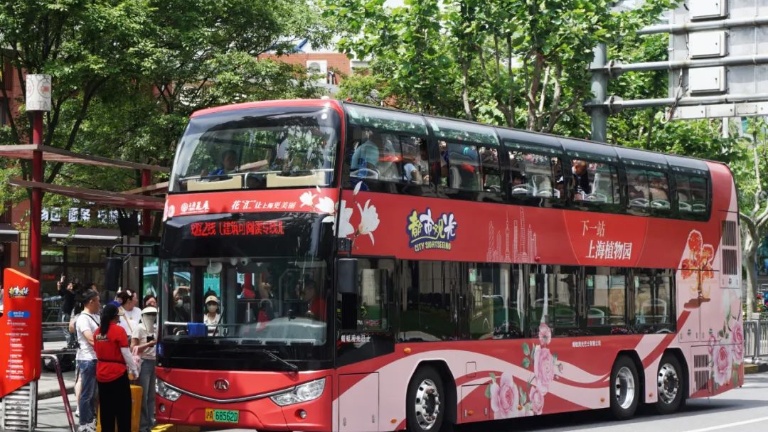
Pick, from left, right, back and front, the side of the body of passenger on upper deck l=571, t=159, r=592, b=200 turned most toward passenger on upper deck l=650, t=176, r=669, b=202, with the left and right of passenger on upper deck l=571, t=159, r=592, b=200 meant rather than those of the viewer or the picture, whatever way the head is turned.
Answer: back

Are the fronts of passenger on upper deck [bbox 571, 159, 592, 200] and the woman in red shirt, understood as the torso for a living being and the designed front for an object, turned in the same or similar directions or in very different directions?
very different directions

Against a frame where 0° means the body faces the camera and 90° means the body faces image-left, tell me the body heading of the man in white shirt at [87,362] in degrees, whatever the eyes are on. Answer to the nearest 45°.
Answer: approximately 270°

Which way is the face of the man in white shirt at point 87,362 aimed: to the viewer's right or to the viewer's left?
to the viewer's right

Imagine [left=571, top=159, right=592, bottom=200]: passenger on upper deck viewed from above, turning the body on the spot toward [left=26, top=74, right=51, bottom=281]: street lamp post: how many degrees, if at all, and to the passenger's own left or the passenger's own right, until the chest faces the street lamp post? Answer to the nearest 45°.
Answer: approximately 45° to the passenger's own right

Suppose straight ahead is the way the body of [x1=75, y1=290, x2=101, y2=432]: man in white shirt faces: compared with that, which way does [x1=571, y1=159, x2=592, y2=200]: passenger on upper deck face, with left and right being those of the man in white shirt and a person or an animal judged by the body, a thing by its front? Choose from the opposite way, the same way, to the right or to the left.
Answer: the opposite way

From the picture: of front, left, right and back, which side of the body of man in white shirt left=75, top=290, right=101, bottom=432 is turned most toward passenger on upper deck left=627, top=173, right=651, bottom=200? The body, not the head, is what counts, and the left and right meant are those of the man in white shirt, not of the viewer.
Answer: front

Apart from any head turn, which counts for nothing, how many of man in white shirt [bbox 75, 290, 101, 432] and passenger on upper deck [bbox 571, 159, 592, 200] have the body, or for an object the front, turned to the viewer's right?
1

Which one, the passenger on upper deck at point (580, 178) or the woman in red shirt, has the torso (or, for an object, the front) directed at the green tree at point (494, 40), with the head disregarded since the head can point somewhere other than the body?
the woman in red shirt

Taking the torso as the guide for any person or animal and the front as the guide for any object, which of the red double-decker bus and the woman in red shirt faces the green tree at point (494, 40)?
the woman in red shirt

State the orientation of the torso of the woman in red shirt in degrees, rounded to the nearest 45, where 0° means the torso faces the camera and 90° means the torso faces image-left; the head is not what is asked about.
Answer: approximately 225°
